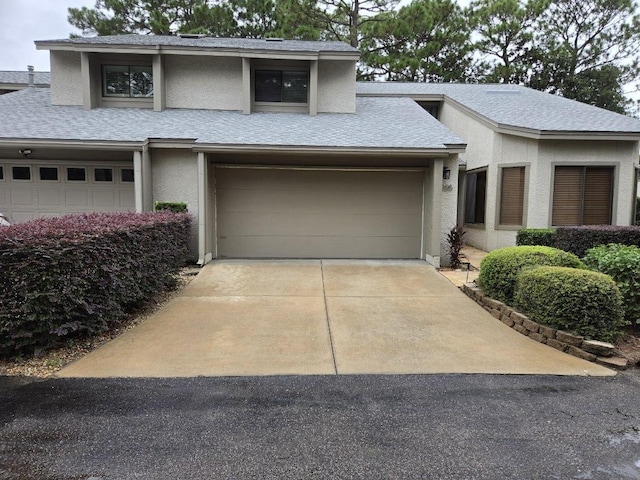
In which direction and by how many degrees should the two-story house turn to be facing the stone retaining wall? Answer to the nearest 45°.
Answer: approximately 45° to its left

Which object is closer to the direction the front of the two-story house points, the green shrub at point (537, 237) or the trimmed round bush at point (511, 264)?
the trimmed round bush

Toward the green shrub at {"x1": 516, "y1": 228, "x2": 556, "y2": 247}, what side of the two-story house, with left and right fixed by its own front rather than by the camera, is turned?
left

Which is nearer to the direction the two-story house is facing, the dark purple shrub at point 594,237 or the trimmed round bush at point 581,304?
the trimmed round bush

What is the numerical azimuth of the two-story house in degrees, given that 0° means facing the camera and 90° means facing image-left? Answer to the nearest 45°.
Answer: approximately 0°

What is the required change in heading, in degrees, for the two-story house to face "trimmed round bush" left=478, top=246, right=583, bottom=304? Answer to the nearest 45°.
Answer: approximately 45° to its left

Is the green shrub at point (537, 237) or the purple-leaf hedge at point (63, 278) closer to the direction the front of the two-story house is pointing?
the purple-leaf hedge

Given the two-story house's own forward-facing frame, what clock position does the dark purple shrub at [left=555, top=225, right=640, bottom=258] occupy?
The dark purple shrub is roughly at 10 o'clock from the two-story house.
